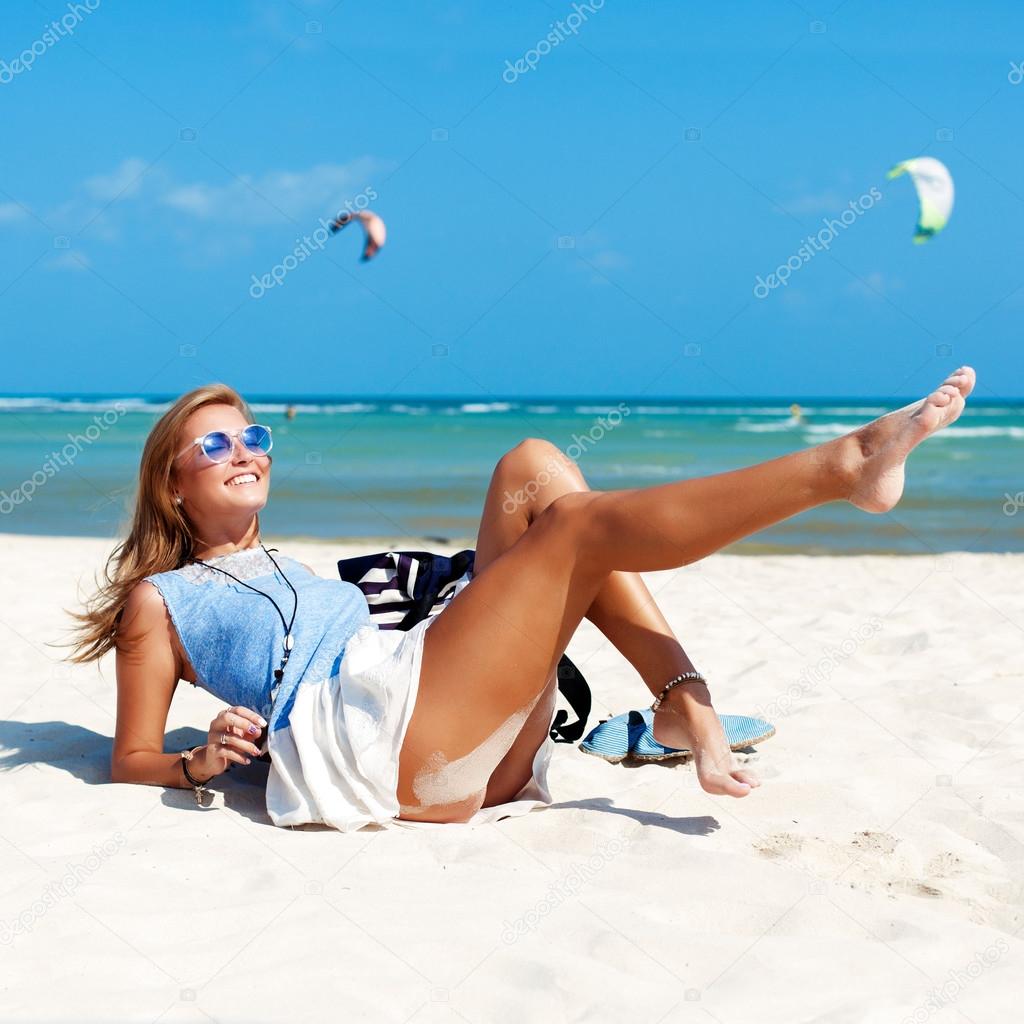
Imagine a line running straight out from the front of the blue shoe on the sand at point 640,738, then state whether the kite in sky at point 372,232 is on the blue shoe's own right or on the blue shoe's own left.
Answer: on the blue shoe's own right

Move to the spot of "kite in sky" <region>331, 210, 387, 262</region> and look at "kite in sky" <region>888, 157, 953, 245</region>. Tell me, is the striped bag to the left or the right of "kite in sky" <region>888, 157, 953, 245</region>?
right
